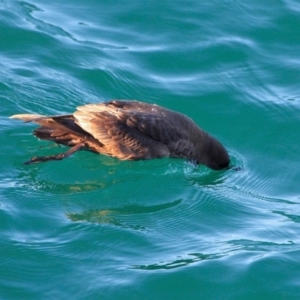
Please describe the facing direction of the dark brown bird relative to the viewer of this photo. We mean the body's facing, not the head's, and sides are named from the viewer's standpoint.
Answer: facing to the right of the viewer
